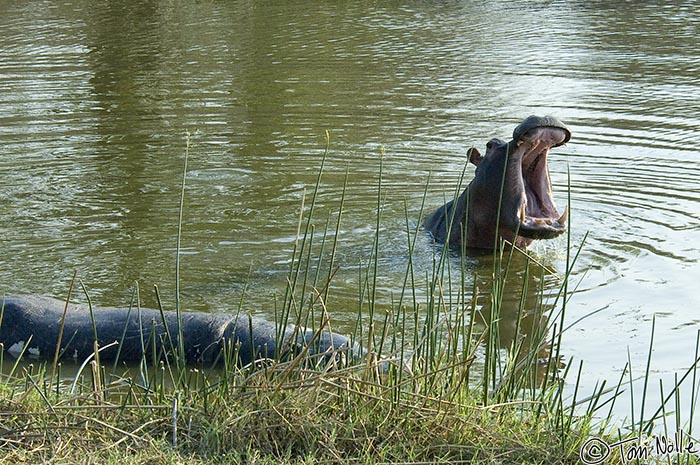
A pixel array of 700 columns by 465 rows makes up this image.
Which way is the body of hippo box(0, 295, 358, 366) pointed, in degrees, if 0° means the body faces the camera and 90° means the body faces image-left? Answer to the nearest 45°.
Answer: approximately 270°
